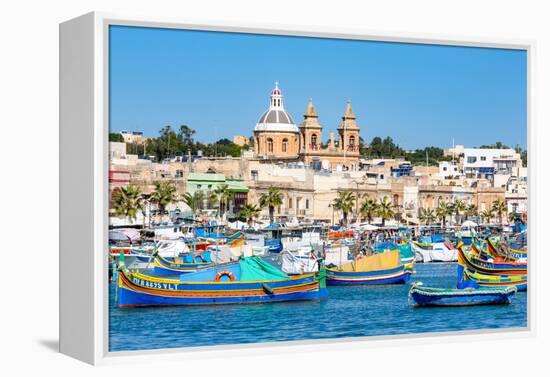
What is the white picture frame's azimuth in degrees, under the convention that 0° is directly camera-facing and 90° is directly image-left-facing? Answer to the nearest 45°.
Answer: approximately 315°
